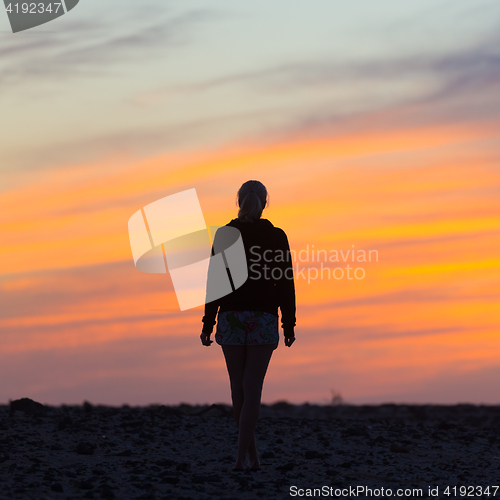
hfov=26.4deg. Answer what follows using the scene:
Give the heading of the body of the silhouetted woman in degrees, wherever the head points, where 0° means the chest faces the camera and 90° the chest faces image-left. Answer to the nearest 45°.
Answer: approximately 180°

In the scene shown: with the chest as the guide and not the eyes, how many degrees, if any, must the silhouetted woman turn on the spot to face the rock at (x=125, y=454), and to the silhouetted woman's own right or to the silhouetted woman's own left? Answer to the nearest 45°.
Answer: approximately 45° to the silhouetted woman's own left

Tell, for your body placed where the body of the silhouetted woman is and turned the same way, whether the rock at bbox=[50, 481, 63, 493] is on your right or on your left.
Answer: on your left

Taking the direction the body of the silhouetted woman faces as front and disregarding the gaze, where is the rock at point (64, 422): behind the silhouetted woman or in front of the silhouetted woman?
in front

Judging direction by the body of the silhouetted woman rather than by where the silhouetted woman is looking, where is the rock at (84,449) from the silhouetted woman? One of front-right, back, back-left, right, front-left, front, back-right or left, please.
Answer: front-left

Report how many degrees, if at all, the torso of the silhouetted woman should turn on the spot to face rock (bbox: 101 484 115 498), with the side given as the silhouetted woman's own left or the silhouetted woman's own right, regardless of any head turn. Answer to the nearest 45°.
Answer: approximately 135° to the silhouetted woman's own left

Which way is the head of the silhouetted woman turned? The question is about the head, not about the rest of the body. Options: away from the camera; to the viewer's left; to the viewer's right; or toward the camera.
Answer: away from the camera

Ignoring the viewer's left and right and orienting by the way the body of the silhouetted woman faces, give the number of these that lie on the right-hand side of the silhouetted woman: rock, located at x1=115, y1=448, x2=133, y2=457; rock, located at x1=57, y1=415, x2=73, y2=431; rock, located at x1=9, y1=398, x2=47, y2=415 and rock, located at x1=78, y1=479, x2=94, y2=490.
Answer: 0

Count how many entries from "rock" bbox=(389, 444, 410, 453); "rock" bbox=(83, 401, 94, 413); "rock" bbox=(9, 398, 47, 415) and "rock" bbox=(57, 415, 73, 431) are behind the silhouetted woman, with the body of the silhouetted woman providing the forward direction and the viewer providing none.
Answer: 0

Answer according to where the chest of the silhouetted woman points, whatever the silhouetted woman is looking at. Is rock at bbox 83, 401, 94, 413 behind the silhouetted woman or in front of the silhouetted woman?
in front
